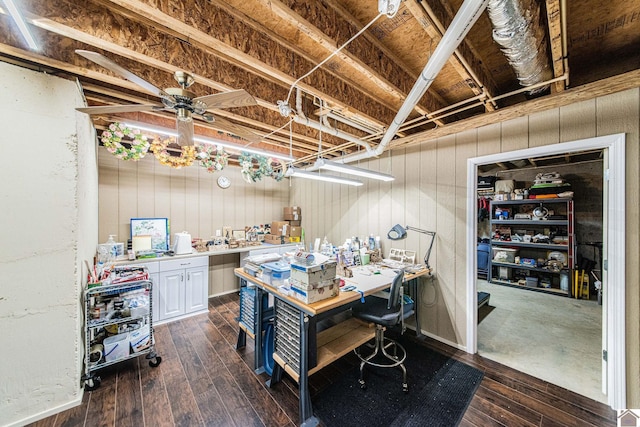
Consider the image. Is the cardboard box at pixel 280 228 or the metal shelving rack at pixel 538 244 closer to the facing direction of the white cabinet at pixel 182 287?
the metal shelving rack

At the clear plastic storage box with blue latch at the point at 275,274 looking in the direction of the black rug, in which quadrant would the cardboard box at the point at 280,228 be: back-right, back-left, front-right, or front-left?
back-left

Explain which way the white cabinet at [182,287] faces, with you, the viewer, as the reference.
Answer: facing the viewer and to the right of the viewer

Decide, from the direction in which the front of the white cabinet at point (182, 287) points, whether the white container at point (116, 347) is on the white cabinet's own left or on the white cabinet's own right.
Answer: on the white cabinet's own right

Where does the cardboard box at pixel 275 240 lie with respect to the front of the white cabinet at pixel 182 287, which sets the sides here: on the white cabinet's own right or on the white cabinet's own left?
on the white cabinet's own left

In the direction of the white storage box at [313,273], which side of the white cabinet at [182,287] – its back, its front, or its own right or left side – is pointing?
front

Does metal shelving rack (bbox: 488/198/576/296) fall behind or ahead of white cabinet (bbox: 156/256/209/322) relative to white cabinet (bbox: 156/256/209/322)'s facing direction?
ahead

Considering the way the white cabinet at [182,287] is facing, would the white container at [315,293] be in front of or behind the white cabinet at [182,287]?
in front

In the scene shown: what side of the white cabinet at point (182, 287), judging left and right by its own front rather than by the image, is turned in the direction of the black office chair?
front

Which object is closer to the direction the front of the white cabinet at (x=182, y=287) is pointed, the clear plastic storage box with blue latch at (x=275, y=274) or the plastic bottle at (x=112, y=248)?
the clear plastic storage box with blue latch

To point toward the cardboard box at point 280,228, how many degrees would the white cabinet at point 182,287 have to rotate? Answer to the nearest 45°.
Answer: approximately 45° to its left
